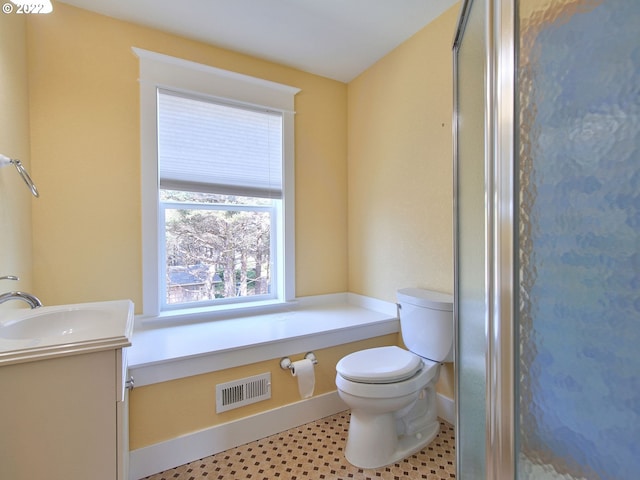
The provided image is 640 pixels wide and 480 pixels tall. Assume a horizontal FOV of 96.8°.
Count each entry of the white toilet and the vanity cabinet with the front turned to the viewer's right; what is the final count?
1

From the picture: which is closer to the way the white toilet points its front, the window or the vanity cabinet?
the vanity cabinet

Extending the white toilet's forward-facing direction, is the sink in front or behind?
in front

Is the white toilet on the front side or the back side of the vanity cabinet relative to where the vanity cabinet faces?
on the front side

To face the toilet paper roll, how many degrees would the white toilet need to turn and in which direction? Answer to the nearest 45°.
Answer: approximately 45° to its right

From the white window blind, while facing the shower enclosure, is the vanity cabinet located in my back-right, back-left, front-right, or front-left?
front-right

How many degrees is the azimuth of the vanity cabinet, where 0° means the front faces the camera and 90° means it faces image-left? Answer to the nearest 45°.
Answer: approximately 270°

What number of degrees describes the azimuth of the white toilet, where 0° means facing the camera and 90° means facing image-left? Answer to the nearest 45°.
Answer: approximately 45°

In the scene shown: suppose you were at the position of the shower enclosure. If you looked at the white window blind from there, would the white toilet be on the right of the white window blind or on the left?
right

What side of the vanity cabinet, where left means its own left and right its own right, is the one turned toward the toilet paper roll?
front

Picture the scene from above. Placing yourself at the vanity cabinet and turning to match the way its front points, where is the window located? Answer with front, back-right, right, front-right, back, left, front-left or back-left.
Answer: front-left
